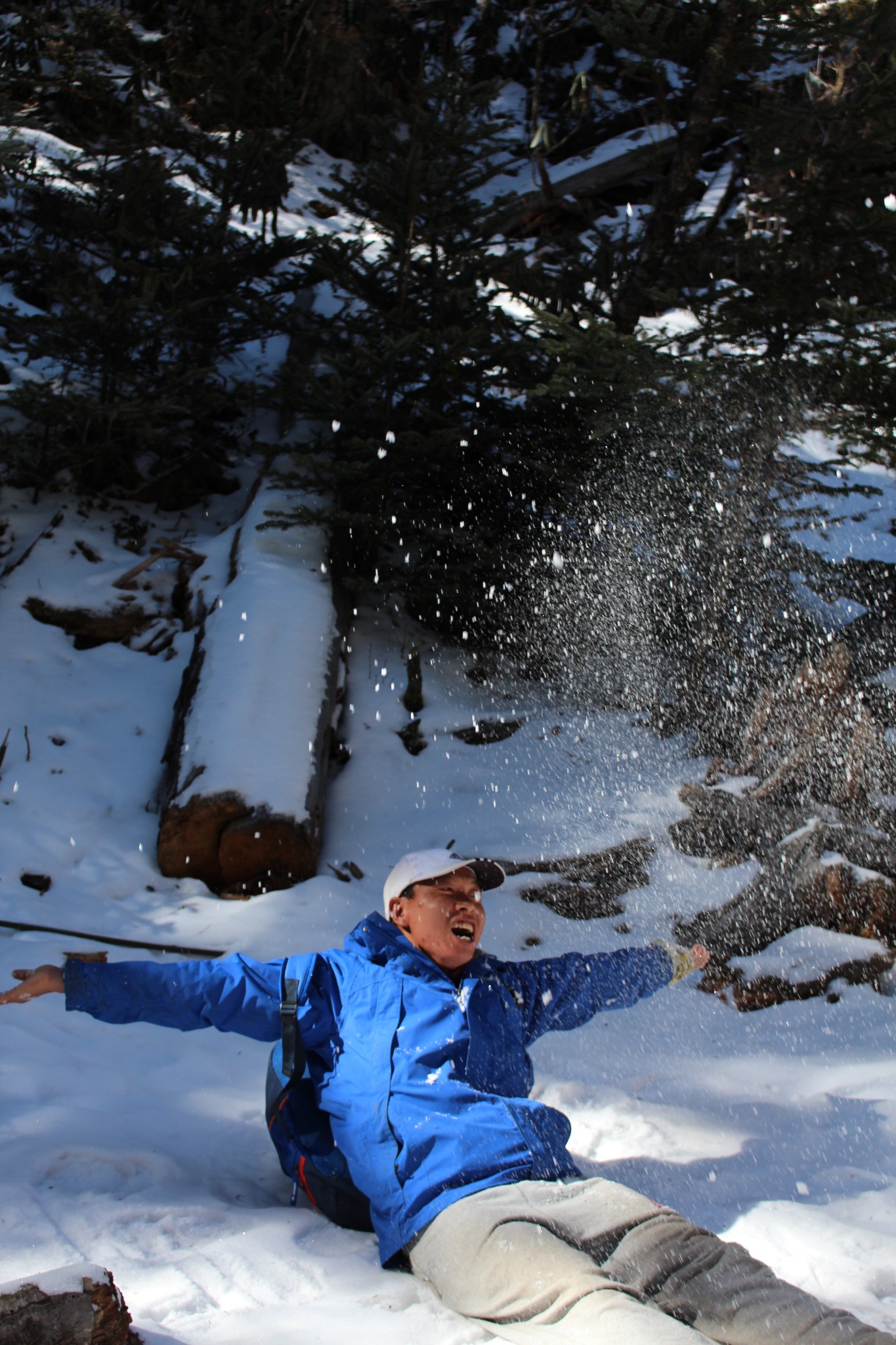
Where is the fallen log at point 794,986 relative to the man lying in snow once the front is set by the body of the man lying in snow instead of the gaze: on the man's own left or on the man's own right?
on the man's own left

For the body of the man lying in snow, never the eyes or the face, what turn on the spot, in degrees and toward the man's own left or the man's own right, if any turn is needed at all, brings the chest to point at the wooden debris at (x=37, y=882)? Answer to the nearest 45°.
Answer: approximately 180°

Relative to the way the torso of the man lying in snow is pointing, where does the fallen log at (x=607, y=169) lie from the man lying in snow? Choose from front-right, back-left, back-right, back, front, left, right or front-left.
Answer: back-left

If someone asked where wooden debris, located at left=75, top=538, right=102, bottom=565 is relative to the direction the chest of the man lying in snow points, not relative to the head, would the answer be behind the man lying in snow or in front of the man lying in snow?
behind

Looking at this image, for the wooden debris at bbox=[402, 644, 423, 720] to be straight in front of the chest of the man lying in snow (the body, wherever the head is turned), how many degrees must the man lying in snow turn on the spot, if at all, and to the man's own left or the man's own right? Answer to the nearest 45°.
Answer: approximately 135° to the man's own left

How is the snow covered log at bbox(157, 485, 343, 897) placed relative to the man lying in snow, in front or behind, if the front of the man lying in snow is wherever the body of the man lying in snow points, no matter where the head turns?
behind

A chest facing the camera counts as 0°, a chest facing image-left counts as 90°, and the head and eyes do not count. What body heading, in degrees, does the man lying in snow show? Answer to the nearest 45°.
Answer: approximately 315°

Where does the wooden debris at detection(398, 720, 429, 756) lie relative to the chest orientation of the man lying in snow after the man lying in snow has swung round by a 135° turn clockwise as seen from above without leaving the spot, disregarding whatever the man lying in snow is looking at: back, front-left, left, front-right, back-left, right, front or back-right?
right

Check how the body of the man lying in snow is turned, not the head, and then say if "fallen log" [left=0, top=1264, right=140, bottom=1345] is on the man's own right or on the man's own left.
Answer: on the man's own right

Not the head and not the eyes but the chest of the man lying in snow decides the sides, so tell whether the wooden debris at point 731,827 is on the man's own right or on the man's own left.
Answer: on the man's own left
